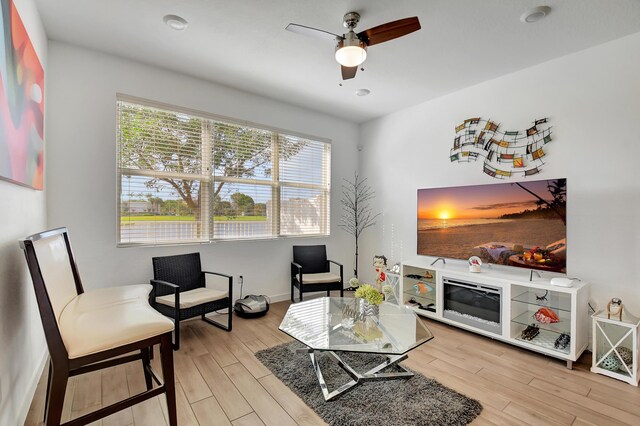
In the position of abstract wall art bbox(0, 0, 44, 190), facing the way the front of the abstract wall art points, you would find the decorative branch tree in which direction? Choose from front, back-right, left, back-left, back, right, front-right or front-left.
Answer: front

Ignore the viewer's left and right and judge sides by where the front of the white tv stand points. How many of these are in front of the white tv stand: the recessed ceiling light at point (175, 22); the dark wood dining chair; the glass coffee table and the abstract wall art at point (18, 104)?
4

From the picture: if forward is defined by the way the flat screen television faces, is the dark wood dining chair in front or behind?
in front

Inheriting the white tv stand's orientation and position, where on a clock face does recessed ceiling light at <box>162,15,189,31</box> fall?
The recessed ceiling light is roughly at 12 o'clock from the white tv stand.

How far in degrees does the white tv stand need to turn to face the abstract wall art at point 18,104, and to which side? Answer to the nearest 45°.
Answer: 0° — it already faces it

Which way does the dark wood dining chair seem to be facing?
to the viewer's right

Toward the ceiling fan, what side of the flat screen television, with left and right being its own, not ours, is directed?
front

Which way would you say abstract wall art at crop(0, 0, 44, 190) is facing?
to the viewer's right

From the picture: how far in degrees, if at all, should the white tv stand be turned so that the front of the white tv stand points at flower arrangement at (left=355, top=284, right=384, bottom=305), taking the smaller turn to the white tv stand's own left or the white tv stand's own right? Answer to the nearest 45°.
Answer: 0° — it already faces it

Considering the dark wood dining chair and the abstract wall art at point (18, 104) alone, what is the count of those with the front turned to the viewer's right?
2

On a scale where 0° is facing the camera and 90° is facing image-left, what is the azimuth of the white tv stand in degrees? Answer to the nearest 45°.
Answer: approximately 45°

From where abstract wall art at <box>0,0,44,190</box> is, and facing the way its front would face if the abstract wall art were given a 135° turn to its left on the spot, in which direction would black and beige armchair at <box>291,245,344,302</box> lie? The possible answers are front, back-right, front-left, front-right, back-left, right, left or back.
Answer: back-right

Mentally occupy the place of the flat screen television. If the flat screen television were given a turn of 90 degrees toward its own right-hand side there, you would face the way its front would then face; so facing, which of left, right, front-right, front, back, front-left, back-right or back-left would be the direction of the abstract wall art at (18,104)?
left

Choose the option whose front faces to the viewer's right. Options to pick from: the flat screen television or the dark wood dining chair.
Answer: the dark wood dining chair

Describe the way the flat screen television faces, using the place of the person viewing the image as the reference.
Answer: facing the viewer and to the left of the viewer

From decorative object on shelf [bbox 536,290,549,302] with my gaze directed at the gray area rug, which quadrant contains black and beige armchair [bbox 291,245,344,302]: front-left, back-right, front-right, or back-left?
front-right

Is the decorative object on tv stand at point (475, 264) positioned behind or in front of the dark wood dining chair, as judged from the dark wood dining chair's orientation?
in front
